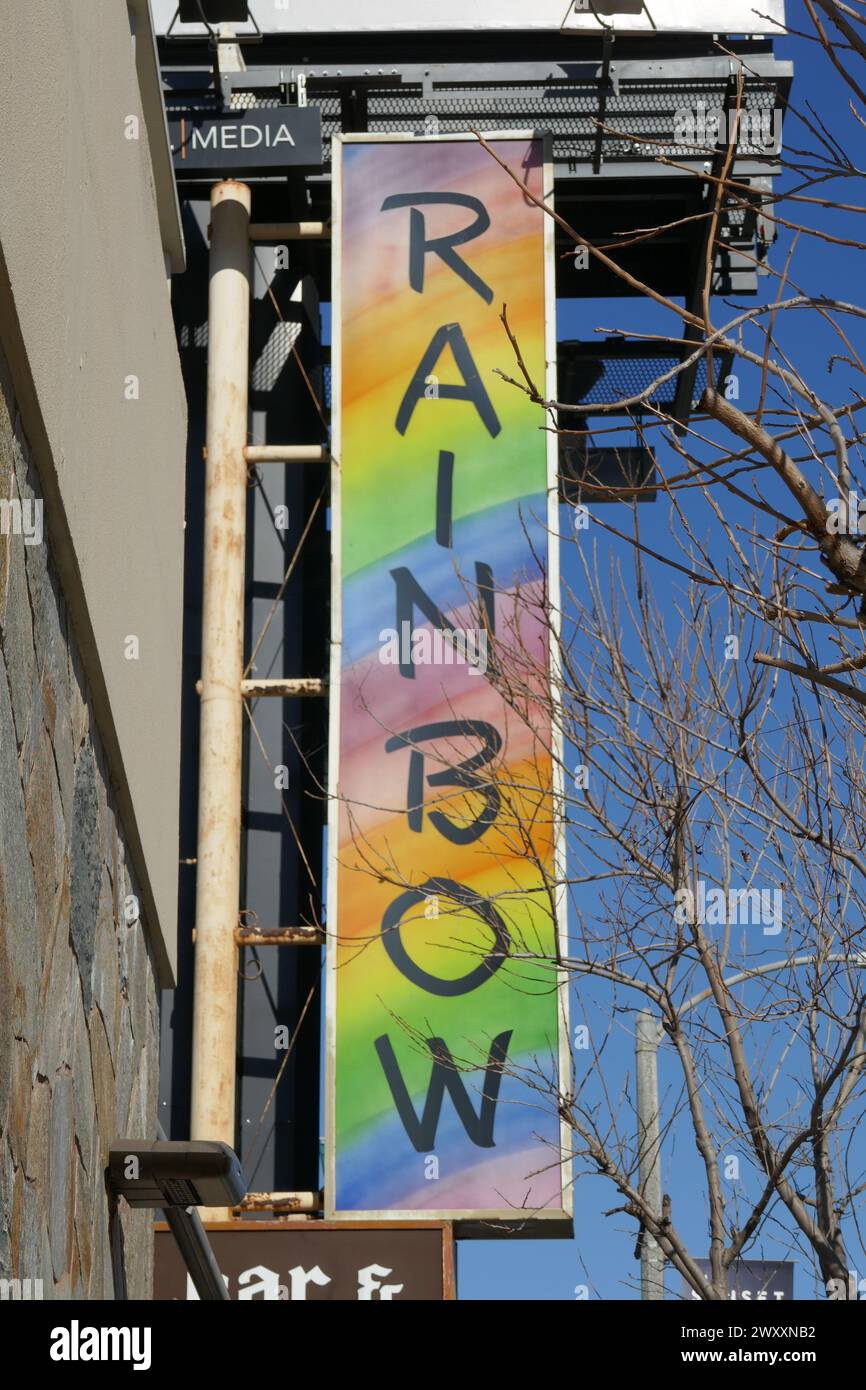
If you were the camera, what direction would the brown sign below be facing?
facing the viewer

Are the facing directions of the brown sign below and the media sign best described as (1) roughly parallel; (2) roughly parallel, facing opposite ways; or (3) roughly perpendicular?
roughly parallel

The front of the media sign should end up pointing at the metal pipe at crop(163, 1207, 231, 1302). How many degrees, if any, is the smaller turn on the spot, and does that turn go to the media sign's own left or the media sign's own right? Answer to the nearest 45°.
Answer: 0° — it already faces it

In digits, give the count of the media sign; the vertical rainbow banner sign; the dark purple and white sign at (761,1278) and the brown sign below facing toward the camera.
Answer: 4

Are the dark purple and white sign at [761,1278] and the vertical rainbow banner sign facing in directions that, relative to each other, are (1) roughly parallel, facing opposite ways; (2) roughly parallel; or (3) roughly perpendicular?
roughly parallel

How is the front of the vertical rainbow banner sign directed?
toward the camera

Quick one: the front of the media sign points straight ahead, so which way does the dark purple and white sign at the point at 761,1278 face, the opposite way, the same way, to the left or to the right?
the same way

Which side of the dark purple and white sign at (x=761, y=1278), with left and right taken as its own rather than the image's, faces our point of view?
front

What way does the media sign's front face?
toward the camera

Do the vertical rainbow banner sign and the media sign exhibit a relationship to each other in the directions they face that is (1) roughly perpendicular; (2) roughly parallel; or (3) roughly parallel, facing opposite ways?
roughly parallel

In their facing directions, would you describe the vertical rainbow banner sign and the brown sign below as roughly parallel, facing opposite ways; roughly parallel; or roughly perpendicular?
roughly parallel
